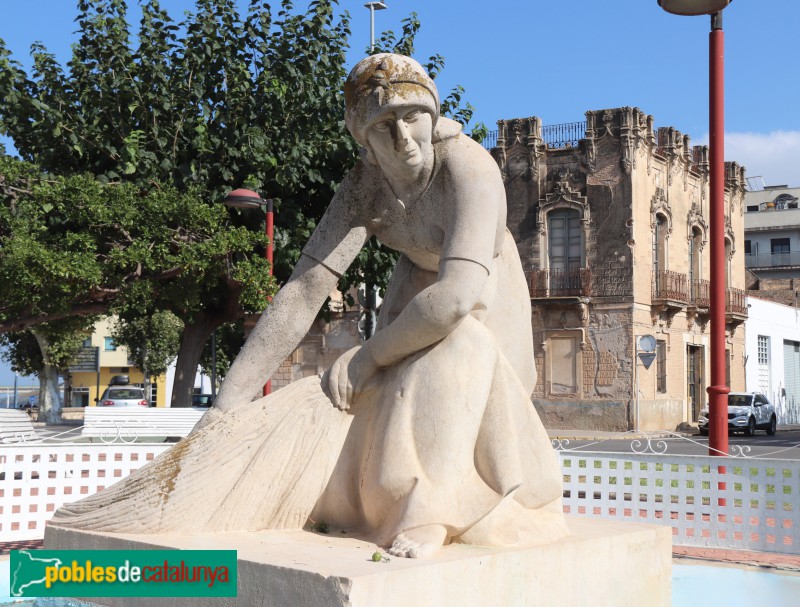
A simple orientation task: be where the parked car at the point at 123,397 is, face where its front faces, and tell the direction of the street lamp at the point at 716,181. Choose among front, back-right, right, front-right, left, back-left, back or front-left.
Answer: back

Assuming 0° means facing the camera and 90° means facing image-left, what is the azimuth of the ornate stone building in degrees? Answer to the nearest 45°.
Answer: approximately 315°

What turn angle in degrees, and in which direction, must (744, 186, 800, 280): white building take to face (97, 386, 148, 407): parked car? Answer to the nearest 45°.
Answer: approximately 45° to its right

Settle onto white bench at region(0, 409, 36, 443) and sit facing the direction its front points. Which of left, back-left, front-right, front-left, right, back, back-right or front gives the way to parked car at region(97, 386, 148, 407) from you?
back

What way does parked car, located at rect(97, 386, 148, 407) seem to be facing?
away from the camera

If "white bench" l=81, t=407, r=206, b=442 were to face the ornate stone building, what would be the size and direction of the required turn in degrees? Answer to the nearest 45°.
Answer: approximately 135° to its left

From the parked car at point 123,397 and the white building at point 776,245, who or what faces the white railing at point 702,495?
the white building

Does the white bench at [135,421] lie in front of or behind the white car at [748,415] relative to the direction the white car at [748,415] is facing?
in front
